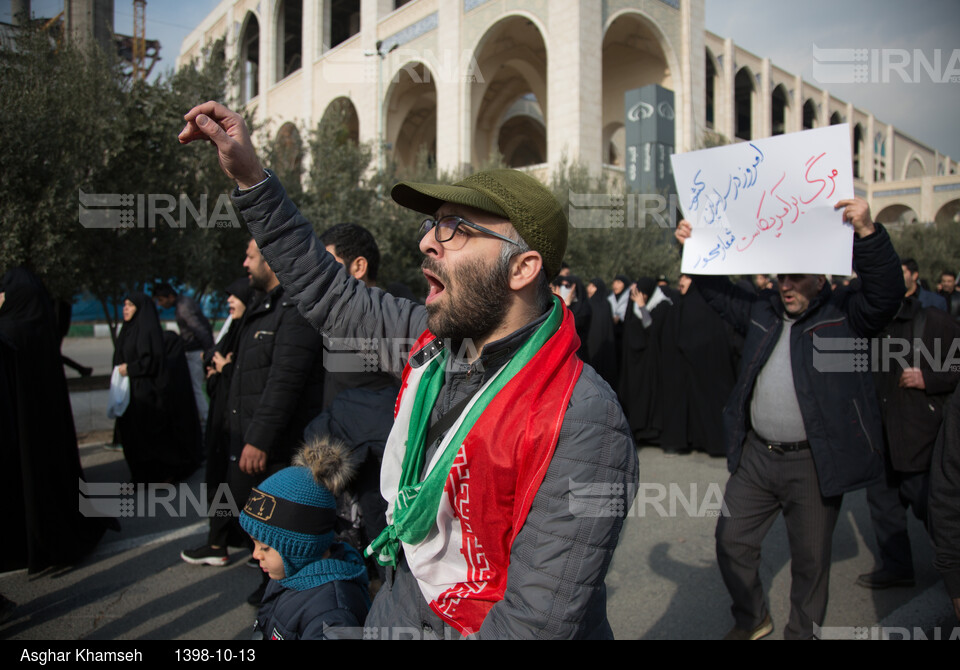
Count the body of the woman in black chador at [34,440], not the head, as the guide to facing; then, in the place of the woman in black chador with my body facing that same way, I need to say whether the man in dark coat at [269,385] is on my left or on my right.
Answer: on my left

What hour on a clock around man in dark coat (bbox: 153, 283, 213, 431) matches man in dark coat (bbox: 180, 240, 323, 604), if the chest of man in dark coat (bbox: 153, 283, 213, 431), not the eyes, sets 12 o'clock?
man in dark coat (bbox: 180, 240, 323, 604) is roughly at 9 o'clock from man in dark coat (bbox: 153, 283, 213, 431).

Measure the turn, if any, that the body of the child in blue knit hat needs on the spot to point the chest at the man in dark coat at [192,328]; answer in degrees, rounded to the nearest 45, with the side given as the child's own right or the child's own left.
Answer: approximately 90° to the child's own right

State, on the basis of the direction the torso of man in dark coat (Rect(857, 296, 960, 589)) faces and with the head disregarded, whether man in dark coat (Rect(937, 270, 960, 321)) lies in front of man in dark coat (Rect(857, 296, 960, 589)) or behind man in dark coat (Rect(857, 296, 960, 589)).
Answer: behind

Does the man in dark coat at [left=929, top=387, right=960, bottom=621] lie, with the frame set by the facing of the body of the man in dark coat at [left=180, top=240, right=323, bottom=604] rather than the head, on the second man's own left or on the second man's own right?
on the second man's own left

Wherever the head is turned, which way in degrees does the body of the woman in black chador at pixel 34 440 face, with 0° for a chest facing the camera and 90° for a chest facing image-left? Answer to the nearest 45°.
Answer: approximately 90°
